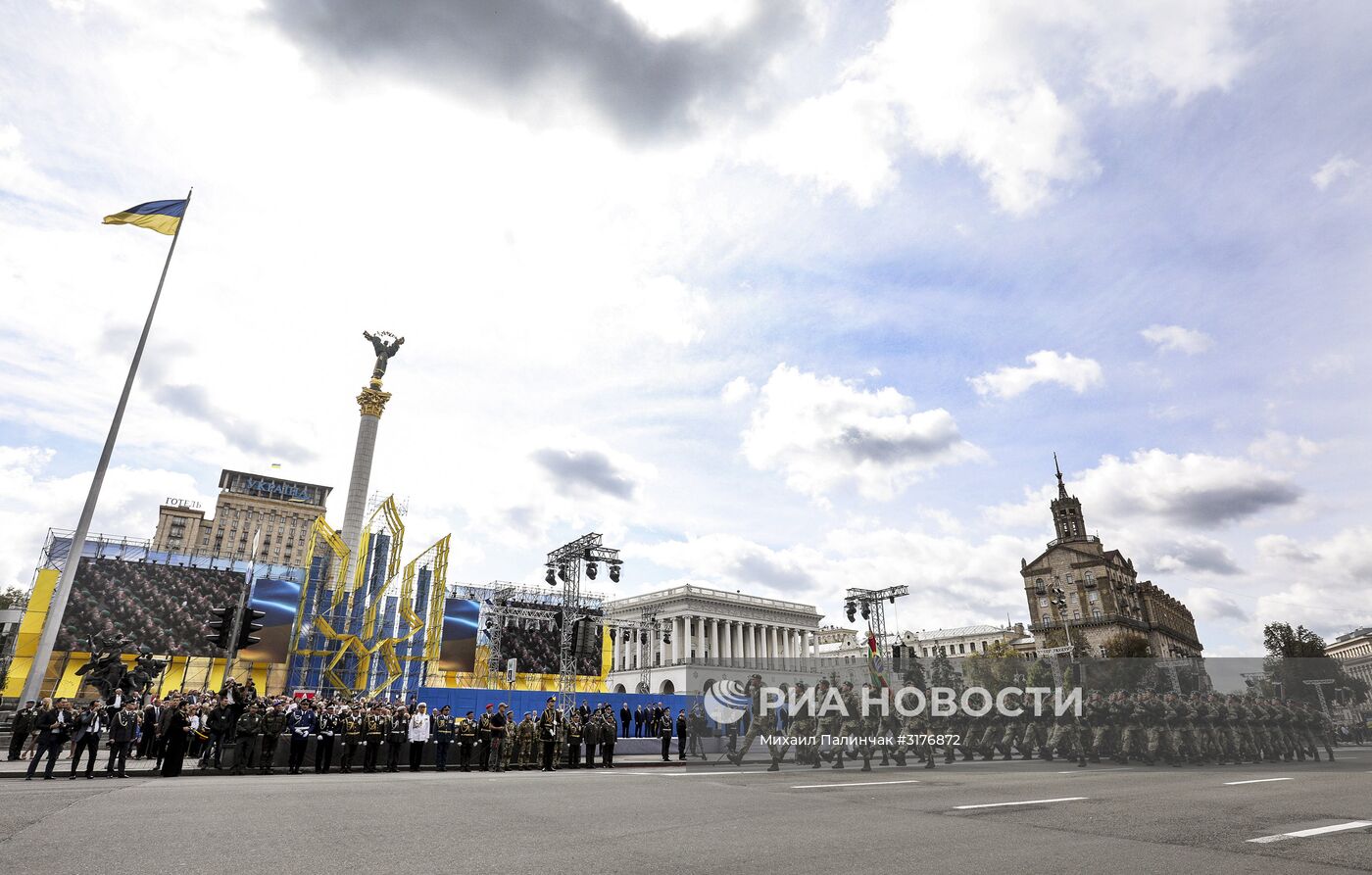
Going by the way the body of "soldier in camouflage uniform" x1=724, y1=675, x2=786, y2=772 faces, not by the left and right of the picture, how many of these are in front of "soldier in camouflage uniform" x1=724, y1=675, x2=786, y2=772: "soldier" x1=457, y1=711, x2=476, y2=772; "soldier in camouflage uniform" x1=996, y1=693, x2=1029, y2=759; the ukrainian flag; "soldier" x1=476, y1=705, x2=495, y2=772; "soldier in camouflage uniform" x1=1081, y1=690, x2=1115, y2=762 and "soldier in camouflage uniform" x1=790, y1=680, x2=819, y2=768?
3

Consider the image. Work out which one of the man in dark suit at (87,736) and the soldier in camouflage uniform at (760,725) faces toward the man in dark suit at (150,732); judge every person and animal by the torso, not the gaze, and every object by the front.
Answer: the soldier in camouflage uniform

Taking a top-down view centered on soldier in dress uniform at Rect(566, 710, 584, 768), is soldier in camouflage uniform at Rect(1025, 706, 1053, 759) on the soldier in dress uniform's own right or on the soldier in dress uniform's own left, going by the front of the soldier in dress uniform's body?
on the soldier in dress uniform's own left

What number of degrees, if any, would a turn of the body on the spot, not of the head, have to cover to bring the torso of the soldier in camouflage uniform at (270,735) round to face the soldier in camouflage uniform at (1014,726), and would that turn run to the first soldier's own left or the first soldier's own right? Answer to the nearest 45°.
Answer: approximately 45° to the first soldier's own left

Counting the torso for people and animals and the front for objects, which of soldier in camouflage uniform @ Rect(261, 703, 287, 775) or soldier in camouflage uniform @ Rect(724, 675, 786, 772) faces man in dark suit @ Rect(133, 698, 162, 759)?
soldier in camouflage uniform @ Rect(724, 675, 786, 772)

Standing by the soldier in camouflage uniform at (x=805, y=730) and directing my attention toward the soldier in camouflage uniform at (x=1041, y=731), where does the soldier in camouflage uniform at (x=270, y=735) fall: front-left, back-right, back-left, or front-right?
back-left

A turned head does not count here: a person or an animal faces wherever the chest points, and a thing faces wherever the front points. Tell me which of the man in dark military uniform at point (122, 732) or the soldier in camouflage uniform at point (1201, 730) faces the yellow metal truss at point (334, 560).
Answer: the soldier in camouflage uniform

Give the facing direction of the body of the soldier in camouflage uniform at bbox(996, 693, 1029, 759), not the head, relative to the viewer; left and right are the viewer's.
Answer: facing to the left of the viewer

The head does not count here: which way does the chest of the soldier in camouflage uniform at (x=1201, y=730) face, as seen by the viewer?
to the viewer's left

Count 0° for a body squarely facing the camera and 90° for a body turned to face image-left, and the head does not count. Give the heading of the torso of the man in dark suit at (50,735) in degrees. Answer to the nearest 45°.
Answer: approximately 315°

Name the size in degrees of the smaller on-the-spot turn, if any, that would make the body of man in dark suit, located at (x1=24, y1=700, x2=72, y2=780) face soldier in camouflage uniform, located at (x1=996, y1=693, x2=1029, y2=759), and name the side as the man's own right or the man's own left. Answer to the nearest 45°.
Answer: approximately 45° to the man's own left

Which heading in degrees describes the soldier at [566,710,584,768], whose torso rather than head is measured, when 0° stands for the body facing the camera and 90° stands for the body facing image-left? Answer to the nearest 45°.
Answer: approximately 0°
